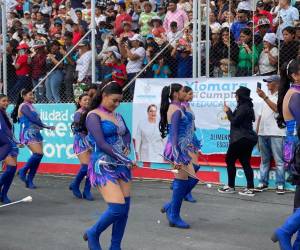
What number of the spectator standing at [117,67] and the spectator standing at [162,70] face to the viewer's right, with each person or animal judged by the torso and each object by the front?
0

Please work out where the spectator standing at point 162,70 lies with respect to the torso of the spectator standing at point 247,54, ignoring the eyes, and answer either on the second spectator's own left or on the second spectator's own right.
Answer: on the second spectator's own right

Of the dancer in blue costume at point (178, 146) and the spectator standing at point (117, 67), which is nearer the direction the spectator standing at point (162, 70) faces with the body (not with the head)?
the dancer in blue costume

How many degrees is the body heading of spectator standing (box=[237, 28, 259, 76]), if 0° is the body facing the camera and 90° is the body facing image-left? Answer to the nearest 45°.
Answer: approximately 45°

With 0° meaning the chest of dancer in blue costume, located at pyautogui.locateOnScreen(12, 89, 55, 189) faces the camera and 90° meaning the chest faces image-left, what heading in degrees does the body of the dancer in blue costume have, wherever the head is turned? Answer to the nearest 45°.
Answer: approximately 270°

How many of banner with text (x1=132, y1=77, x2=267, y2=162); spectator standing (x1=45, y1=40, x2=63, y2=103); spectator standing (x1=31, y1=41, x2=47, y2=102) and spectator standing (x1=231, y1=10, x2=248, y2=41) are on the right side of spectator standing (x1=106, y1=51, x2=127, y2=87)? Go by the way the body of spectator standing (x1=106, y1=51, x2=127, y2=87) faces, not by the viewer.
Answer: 2

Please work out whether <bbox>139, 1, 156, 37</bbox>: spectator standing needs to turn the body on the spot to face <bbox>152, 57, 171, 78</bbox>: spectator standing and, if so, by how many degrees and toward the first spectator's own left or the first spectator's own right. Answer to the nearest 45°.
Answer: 0° — they already face them

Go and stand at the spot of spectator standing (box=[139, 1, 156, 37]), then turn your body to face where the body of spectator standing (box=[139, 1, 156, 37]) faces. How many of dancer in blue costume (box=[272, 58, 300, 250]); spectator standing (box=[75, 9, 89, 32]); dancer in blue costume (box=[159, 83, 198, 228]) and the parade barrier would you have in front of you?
3

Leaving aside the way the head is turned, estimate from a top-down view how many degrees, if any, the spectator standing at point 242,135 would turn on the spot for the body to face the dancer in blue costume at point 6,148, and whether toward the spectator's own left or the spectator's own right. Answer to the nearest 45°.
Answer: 0° — they already face them
